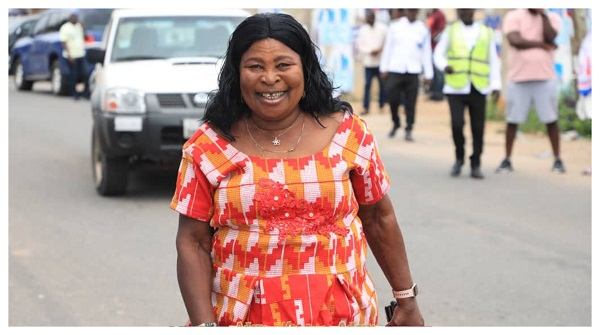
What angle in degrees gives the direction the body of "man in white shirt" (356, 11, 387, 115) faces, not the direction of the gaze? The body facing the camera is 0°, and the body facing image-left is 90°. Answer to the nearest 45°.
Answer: approximately 0°

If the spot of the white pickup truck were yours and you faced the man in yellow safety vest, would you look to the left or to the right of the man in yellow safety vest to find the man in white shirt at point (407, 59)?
left

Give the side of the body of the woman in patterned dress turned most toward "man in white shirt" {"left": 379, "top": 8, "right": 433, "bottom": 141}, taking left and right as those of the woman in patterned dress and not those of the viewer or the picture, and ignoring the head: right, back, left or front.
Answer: back

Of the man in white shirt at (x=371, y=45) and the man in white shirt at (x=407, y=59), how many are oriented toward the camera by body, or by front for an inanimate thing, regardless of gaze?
2

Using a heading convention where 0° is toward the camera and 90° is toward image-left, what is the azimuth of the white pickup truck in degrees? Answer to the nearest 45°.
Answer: approximately 0°

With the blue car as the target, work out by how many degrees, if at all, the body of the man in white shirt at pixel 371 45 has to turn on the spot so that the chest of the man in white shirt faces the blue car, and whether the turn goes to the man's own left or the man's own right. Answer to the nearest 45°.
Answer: approximately 135° to the man's own right
